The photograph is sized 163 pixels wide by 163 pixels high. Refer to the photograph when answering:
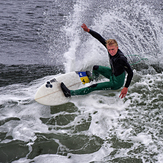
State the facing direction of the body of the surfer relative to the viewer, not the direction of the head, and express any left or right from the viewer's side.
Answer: facing the viewer and to the left of the viewer
